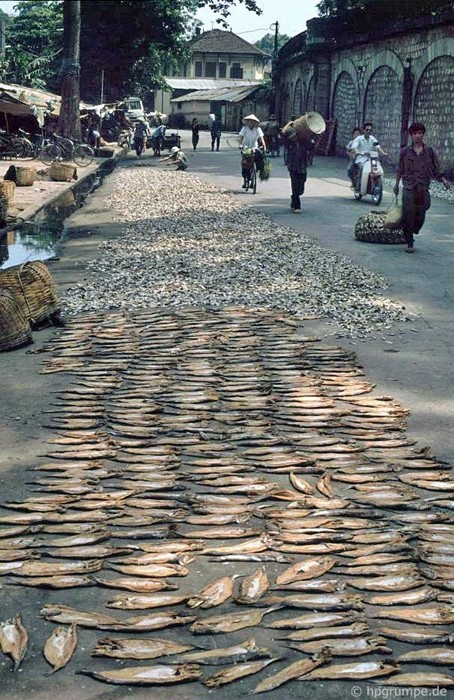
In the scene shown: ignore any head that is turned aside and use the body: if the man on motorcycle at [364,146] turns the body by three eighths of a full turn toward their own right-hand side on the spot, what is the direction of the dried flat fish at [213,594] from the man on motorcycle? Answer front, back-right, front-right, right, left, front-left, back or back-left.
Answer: left

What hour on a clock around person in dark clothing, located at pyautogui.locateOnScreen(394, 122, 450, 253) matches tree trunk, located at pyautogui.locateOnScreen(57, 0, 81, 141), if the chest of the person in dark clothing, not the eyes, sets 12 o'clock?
The tree trunk is roughly at 5 o'clock from the person in dark clothing.

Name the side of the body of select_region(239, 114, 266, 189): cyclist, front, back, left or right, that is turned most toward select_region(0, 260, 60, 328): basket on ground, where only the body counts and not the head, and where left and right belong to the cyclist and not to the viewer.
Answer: front

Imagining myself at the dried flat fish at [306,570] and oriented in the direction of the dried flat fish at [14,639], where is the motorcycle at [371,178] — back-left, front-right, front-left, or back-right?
back-right

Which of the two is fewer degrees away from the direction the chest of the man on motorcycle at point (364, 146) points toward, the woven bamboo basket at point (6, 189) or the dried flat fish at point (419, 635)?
the dried flat fish

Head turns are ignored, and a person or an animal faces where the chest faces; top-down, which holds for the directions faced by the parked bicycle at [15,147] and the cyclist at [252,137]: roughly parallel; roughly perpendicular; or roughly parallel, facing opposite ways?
roughly perpendicular

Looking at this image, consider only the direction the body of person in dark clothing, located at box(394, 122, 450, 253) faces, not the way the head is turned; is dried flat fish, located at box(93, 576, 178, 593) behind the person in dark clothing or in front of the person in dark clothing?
in front

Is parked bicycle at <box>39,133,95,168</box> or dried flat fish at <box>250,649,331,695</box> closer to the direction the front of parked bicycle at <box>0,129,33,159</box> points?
the parked bicycle

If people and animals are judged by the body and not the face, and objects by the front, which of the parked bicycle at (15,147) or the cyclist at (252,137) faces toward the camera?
the cyclist

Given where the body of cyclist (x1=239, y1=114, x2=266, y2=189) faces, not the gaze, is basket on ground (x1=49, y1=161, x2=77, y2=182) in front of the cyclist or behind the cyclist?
behind

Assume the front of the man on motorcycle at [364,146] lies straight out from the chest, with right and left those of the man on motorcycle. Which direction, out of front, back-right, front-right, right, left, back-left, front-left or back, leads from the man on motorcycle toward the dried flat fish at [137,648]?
front-right

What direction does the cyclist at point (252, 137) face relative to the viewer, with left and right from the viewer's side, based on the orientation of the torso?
facing the viewer

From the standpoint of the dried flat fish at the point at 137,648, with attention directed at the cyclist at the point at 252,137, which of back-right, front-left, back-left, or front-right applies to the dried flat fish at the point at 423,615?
front-right

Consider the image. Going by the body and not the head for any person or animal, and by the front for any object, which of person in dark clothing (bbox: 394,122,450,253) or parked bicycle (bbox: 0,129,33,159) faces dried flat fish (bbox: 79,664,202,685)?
the person in dark clothing

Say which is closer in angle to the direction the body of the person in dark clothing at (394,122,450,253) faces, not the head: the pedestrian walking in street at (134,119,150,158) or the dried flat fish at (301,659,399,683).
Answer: the dried flat fish

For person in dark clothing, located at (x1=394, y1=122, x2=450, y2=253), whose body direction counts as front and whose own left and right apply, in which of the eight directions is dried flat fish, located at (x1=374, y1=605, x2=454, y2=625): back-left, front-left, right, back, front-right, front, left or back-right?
front
